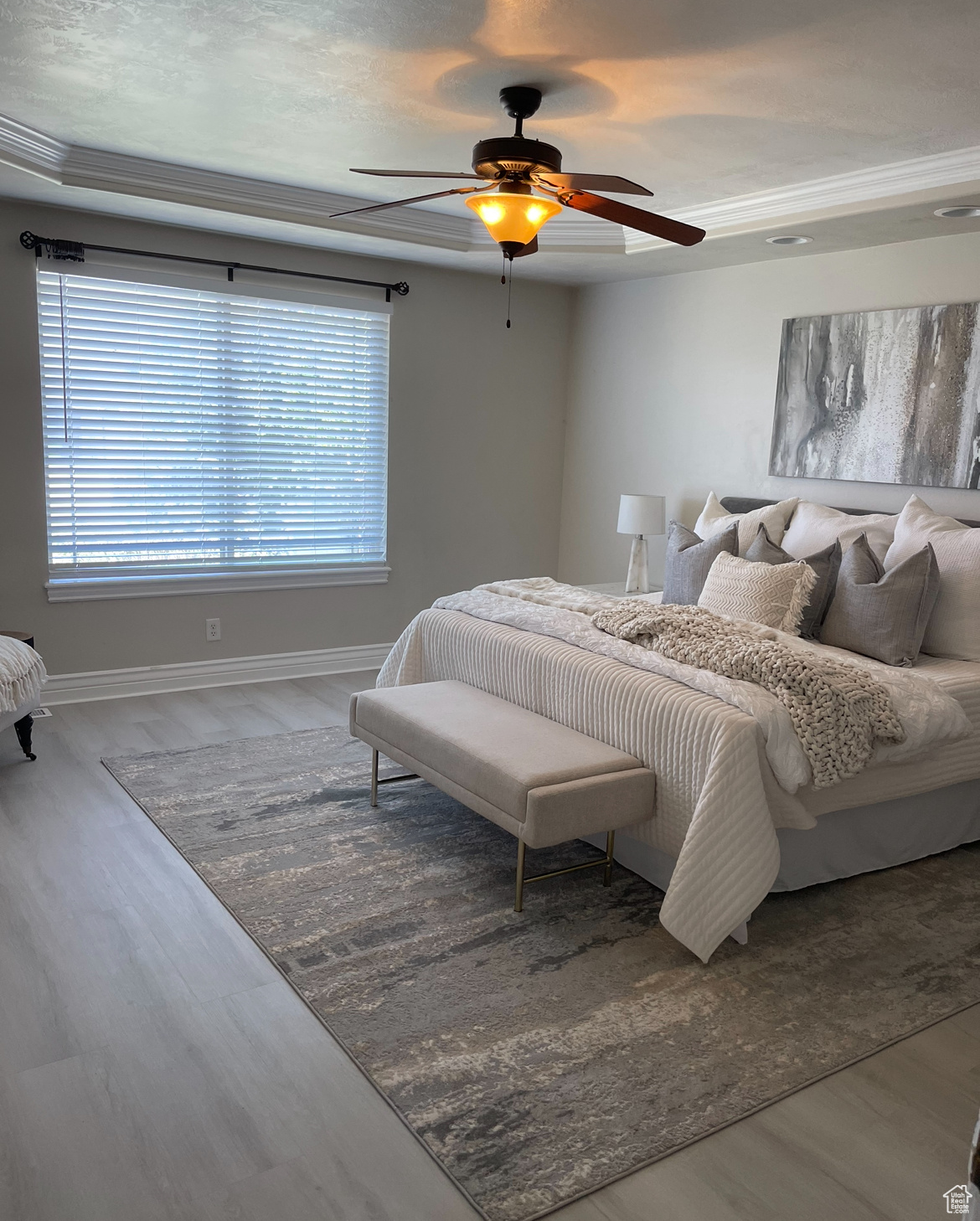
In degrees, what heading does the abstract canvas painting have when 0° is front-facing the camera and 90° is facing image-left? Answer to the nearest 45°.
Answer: approximately 45°

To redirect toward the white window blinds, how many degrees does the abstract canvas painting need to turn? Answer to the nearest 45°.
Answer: approximately 45° to its right

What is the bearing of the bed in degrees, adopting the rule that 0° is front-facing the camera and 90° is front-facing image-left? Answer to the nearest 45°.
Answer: approximately 45°

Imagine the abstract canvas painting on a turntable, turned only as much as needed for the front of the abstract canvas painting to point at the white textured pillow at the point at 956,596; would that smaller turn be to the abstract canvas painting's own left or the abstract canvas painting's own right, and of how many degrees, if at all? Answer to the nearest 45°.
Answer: approximately 45° to the abstract canvas painting's own left

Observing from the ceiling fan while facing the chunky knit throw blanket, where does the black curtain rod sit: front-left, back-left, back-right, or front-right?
back-left

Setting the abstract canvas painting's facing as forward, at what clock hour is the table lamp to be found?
The table lamp is roughly at 2 o'clock from the abstract canvas painting.

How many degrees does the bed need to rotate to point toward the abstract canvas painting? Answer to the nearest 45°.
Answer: approximately 135° to its right
